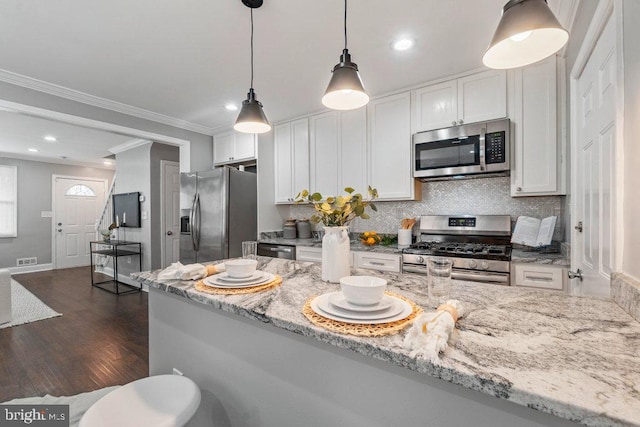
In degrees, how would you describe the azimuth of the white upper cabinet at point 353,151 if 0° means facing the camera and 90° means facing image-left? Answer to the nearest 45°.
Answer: approximately 45°

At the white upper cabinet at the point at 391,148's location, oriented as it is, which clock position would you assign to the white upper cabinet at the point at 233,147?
the white upper cabinet at the point at 233,147 is roughly at 2 o'clock from the white upper cabinet at the point at 391,148.

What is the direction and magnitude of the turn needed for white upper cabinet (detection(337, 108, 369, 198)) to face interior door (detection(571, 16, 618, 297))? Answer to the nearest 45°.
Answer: approximately 90° to its left

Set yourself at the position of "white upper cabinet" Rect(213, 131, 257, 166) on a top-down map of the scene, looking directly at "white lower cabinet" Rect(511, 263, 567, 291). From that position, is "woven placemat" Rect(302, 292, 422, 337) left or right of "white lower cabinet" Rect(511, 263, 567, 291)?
right

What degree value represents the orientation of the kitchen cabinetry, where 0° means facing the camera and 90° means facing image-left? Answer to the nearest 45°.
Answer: approximately 45°

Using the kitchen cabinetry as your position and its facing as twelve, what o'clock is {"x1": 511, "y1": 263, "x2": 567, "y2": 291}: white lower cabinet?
The white lower cabinet is roughly at 9 o'clock from the kitchen cabinetry.

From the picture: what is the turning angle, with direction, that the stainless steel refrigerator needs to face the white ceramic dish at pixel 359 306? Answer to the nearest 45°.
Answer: approximately 45° to its left

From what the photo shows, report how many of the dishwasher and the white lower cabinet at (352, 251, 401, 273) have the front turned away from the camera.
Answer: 0

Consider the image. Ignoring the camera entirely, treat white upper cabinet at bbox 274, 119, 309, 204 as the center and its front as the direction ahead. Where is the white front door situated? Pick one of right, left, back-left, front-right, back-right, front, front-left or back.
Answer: right

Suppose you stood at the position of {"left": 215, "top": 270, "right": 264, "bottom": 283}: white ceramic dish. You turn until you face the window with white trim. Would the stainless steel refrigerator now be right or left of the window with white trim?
right
